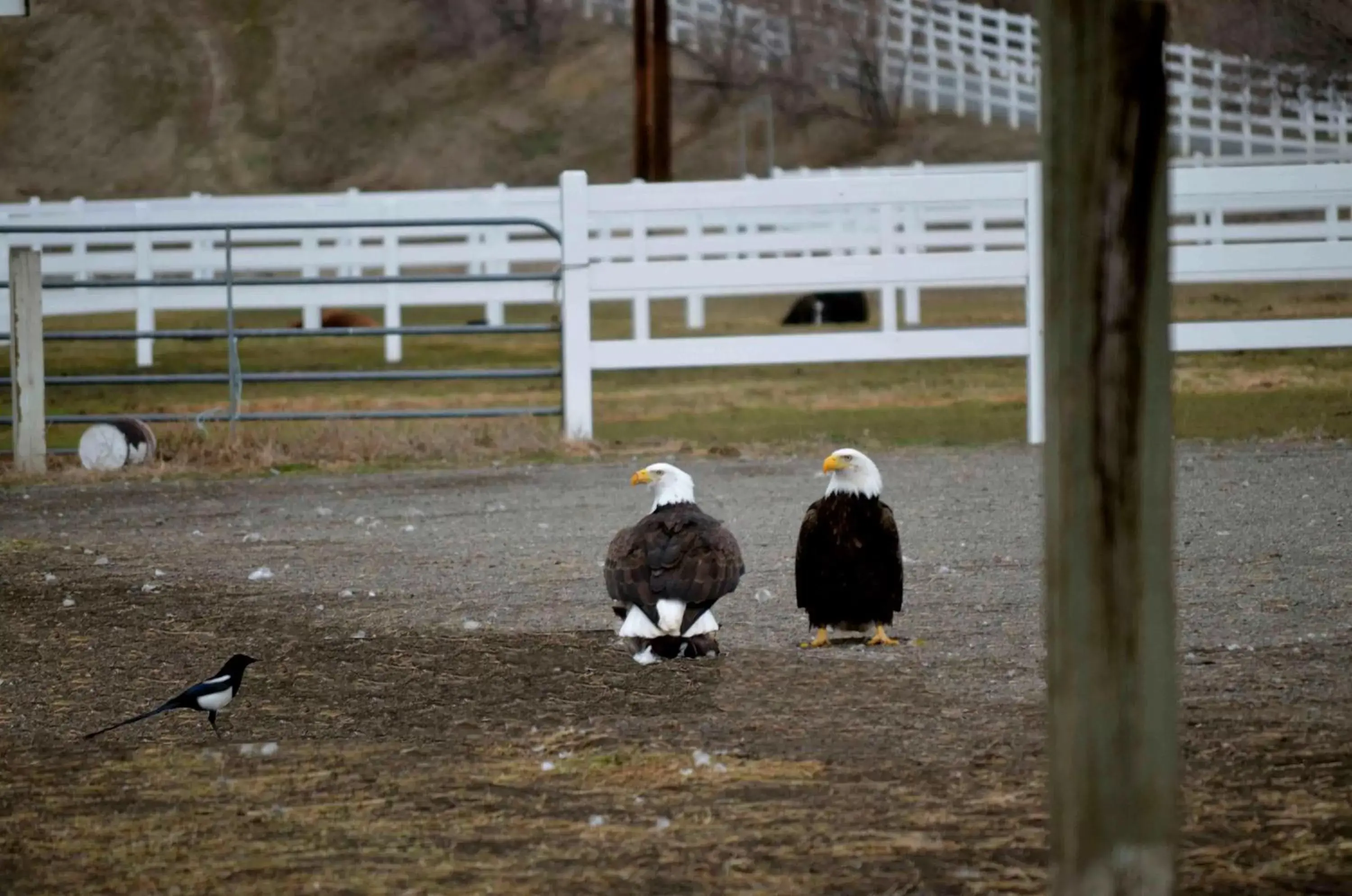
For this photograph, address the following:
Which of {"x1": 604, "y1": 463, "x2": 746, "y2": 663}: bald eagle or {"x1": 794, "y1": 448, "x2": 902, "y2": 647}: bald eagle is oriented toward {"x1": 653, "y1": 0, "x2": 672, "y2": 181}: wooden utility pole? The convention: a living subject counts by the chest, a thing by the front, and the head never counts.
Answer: {"x1": 604, "y1": 463, "x2": 746, "y2": 663}: bald eagle

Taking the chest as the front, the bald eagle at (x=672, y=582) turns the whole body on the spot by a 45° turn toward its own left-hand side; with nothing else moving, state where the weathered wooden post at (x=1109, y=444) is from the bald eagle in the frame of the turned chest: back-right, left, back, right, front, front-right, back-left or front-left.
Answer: back-left

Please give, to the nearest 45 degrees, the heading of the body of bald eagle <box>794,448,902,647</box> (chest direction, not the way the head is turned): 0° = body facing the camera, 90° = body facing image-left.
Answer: approximately 0°

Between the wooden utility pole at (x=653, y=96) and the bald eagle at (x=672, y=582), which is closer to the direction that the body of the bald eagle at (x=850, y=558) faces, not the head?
the bald eagle

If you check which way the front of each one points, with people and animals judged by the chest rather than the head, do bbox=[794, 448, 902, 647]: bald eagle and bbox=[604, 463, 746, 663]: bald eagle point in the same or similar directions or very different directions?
very different directions

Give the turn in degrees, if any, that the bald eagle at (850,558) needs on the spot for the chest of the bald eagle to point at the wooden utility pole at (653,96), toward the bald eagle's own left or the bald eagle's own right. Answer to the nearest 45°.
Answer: approximately 180°

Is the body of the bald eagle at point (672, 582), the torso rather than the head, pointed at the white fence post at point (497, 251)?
yes

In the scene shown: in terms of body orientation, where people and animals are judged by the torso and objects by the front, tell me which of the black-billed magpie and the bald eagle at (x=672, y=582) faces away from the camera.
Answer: the bald eagle

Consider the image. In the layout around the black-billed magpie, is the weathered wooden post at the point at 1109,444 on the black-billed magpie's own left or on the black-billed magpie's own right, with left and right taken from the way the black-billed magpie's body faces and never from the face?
on the black-billed magpie's own right

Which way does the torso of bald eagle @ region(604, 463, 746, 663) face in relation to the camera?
away from the camera

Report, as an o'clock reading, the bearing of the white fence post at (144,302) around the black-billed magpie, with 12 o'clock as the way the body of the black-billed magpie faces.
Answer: The white fence post is roughly at 9 o'clock from the black-billed magpie.

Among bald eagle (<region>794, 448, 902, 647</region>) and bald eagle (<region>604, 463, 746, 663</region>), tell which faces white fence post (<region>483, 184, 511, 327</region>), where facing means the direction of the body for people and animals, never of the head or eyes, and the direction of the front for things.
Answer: bald eagle (<region>604, 463, 746, 663</region>)

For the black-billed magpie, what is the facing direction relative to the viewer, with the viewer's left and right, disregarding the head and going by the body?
facing to the right of the viewer
